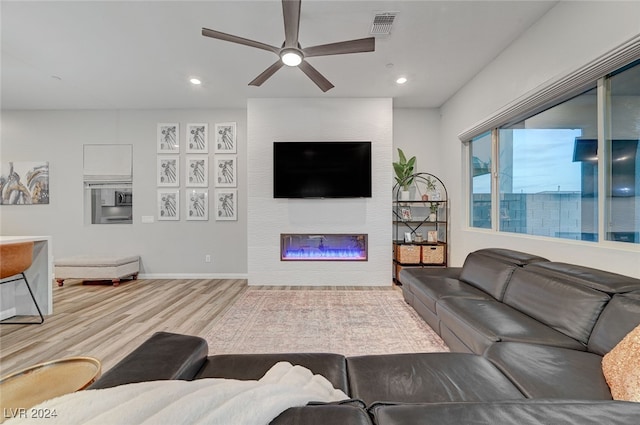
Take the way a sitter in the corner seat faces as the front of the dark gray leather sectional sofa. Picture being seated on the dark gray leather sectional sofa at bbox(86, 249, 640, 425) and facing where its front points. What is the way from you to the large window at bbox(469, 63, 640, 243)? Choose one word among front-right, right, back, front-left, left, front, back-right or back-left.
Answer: right

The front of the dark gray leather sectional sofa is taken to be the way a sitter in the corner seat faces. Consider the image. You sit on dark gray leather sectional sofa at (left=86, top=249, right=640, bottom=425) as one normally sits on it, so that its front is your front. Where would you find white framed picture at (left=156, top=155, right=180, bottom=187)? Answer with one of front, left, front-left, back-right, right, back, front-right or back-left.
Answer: front

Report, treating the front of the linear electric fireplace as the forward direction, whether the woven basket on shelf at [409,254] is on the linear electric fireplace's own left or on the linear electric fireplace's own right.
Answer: on the linear electric fireplace's own left

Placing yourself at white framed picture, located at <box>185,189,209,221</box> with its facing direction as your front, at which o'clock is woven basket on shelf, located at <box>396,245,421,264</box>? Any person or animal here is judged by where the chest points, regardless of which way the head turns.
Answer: The woven basket on shelf is roughly at 10 o'clock from the white framed picture.

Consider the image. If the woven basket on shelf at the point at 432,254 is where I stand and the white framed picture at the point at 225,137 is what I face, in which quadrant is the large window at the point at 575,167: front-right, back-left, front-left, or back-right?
back-left

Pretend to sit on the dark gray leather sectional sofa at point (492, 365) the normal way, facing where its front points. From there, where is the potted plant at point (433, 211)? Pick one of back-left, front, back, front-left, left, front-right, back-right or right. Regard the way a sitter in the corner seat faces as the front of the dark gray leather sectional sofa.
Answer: front-right

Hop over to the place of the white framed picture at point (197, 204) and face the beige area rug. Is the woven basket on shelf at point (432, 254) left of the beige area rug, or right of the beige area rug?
left

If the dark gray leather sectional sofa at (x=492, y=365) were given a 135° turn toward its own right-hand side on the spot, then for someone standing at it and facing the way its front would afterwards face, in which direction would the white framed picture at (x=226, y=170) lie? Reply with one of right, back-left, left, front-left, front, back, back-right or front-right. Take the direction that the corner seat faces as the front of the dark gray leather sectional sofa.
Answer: back-left

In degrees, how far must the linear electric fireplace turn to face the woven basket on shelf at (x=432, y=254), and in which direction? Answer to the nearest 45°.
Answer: approximately 90° to its left

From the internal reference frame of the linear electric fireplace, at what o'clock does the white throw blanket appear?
The white throw blanket is roughly at 12 o'clock from the linear electric fireplace.

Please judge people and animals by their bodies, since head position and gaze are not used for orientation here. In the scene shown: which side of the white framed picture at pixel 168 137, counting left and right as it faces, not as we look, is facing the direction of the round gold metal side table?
front

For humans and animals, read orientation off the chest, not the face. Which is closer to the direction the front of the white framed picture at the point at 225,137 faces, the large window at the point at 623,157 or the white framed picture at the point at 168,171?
the large window

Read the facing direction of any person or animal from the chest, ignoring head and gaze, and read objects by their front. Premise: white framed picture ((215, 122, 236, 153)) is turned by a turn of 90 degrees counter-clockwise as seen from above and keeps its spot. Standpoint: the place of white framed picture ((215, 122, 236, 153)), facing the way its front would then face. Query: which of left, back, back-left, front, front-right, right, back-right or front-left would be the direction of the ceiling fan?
right

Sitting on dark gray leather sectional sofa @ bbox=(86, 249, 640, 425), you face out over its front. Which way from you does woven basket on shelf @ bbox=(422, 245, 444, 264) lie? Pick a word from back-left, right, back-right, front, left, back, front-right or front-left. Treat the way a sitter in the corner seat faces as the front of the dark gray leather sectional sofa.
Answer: front-right

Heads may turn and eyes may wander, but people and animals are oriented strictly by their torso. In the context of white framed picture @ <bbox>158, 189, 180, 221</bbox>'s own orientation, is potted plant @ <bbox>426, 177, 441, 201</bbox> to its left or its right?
on its left

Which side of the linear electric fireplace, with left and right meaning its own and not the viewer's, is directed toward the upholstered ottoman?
right

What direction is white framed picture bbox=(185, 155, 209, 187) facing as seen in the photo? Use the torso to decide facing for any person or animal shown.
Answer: toward the camera

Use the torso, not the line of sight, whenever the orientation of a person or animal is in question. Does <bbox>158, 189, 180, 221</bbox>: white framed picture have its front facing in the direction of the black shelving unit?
no

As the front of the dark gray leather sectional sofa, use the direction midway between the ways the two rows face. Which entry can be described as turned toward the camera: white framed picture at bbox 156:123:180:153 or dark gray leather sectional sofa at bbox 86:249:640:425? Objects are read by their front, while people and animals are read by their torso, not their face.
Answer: the white framed picture

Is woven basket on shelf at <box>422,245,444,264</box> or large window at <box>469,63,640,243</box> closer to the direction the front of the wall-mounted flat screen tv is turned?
the large window
